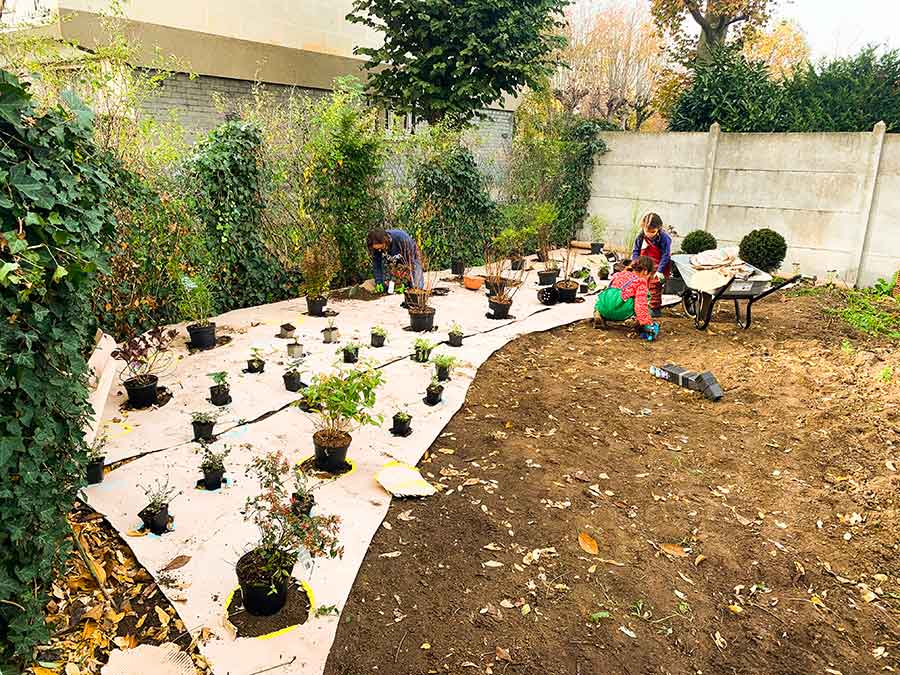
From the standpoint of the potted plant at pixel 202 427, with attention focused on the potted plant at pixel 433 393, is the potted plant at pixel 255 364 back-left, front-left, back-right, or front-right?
front-left

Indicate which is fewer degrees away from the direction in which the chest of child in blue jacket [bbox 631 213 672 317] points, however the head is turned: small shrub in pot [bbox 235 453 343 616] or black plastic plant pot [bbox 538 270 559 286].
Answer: the small shrub in pot

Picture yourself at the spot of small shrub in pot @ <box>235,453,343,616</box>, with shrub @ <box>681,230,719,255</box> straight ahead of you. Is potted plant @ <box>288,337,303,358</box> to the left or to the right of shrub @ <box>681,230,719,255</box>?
left

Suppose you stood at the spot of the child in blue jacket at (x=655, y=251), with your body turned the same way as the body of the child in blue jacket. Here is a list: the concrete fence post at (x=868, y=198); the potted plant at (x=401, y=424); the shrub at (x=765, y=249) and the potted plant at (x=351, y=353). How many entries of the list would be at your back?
2

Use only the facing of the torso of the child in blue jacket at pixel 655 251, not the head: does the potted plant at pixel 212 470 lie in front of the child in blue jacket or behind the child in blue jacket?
in front

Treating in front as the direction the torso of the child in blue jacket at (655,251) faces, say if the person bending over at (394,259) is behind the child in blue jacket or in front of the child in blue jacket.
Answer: in front

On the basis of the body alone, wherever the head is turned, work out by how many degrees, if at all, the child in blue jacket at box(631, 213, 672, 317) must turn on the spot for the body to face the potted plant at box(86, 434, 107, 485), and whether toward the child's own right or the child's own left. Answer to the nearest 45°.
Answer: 0° — they already face it

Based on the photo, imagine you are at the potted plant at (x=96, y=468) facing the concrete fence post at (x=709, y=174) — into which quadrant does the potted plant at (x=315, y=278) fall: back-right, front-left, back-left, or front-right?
front-left

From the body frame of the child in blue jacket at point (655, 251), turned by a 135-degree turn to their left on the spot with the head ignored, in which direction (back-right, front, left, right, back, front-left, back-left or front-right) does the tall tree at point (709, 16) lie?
left

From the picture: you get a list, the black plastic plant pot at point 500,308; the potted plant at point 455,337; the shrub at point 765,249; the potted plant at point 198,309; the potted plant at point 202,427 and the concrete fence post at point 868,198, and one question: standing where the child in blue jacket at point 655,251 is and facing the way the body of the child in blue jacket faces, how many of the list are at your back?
2

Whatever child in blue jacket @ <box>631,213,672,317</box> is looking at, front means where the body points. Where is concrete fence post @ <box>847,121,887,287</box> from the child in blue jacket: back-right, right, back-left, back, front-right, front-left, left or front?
back

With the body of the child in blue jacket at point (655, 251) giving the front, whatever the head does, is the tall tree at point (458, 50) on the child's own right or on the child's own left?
on the child's own right

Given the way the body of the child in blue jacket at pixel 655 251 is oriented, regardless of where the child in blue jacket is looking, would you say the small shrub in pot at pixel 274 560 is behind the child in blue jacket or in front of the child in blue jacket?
in front

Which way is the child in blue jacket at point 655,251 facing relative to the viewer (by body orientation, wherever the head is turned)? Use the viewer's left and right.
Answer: facing the viewer and to the left of the viewer

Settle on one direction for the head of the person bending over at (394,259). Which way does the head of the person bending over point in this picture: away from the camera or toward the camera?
toward the camera
